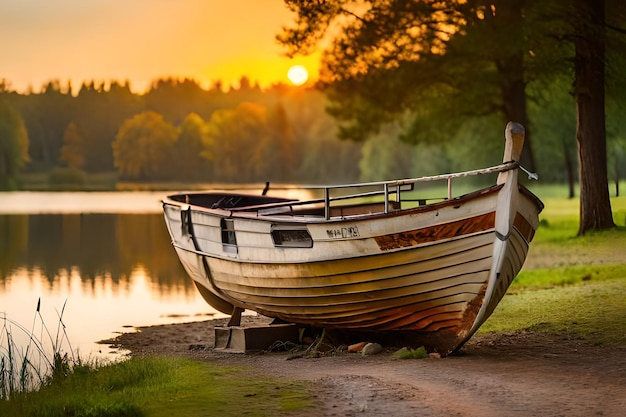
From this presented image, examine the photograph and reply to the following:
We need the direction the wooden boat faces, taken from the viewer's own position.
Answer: facing the viewer and to the right of the viewer
